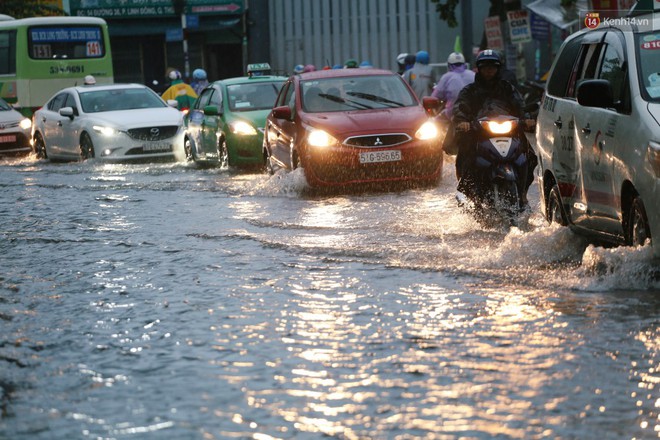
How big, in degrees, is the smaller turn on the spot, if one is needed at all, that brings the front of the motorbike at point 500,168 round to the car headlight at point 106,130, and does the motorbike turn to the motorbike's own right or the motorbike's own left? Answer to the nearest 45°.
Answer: approximately 135° to the motorbike's own right

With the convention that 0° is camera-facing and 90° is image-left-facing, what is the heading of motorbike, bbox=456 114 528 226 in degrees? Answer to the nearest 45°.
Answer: approximately 0°

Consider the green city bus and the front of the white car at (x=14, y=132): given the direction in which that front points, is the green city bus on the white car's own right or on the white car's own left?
on the white car's own left

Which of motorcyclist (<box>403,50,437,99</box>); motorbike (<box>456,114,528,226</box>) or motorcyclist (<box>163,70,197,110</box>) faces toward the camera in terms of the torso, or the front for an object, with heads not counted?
the motorbike
